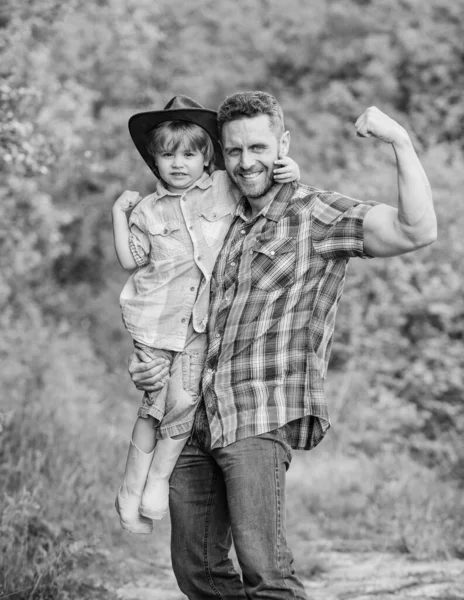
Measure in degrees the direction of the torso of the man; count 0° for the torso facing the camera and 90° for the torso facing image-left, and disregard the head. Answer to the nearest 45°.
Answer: approximately 45°

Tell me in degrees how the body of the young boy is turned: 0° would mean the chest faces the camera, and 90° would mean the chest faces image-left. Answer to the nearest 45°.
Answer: approximately 0°
